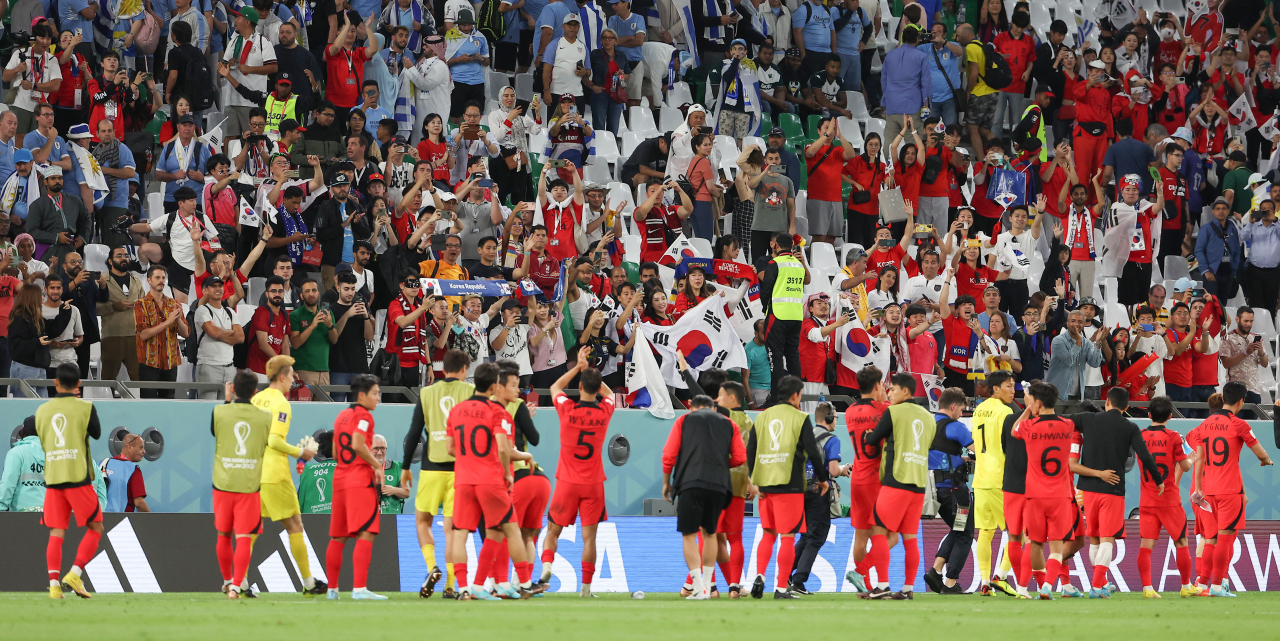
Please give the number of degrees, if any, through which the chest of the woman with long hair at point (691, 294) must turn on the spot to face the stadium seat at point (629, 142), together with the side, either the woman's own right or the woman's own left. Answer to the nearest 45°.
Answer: approximately 180°

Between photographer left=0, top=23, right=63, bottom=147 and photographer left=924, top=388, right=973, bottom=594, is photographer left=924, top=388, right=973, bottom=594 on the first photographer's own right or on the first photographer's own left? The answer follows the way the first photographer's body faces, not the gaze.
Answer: on the first photographer's own left

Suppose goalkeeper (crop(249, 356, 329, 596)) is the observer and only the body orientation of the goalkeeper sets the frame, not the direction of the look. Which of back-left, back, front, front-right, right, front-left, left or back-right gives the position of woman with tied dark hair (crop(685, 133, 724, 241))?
front-left

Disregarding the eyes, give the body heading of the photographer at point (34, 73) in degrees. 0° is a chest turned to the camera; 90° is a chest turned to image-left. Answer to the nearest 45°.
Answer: approximately 0°

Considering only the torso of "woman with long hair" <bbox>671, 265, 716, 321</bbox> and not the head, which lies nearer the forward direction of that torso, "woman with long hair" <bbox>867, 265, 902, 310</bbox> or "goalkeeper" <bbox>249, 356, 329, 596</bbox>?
the goalkeeper

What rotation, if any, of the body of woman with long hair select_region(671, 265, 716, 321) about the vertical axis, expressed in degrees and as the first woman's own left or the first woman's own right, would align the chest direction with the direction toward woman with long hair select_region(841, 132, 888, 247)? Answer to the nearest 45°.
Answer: approximately 135° to the first woman's own left

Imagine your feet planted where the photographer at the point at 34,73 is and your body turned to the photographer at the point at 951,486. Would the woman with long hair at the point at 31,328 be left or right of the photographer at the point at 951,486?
right
